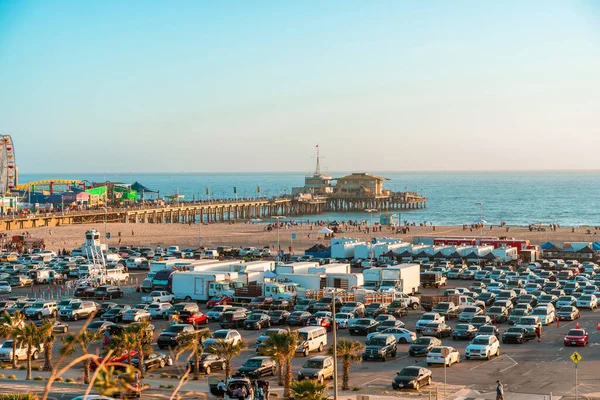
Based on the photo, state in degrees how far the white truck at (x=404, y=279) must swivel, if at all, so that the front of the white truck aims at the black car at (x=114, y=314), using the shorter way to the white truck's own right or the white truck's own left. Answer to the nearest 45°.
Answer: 0° — it already faces it

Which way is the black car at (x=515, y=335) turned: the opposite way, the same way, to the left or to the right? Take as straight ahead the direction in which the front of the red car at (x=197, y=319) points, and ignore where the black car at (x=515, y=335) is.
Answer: the same way

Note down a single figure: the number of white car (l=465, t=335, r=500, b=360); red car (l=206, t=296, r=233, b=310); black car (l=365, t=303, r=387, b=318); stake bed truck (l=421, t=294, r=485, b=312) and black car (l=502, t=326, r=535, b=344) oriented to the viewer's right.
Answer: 1

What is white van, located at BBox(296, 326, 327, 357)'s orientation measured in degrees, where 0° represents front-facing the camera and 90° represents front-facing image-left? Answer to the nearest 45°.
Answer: approximately 45°

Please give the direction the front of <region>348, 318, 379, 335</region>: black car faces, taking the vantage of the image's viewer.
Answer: facing the viewer and to the left of the viewer

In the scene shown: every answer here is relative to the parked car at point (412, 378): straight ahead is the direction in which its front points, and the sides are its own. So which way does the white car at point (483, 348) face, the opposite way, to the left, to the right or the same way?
the same way

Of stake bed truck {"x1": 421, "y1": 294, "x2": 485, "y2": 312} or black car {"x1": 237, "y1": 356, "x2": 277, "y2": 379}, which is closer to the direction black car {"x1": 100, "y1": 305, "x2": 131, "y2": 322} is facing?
the black car

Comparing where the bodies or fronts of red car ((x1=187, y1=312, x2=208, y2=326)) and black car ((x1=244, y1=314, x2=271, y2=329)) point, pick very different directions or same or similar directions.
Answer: same or similar directions

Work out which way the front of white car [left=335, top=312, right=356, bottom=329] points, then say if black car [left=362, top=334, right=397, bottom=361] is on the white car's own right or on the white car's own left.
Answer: on the white car's own left

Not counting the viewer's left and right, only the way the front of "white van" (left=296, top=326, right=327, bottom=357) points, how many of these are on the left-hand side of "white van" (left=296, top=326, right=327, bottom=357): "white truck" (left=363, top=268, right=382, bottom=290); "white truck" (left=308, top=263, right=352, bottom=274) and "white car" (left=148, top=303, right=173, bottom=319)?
0

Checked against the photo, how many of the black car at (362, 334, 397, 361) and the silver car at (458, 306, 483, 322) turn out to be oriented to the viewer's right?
0

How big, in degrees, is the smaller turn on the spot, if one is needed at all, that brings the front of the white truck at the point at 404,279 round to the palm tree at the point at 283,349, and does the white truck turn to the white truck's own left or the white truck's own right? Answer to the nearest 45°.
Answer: approximately 45° to the white truck's own left

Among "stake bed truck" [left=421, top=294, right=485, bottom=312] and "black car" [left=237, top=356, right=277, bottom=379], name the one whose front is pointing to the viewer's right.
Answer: the stake bed truck

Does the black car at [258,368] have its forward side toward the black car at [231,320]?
no

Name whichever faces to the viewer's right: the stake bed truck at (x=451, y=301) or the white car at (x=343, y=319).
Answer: the stake bed truck

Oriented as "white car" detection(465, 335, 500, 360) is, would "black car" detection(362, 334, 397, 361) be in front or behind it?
in front

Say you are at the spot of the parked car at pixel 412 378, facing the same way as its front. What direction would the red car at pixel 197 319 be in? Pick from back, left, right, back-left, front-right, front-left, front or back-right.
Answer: right

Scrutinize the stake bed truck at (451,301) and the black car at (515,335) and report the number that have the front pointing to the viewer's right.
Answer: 1

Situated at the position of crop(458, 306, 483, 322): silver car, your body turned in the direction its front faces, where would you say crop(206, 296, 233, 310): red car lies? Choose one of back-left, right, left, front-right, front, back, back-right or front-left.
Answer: front-right

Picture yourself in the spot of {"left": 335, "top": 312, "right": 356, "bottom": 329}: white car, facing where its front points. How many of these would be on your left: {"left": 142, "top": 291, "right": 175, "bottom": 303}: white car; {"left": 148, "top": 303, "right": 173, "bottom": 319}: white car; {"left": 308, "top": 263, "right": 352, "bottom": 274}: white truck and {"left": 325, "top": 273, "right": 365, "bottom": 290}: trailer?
0
